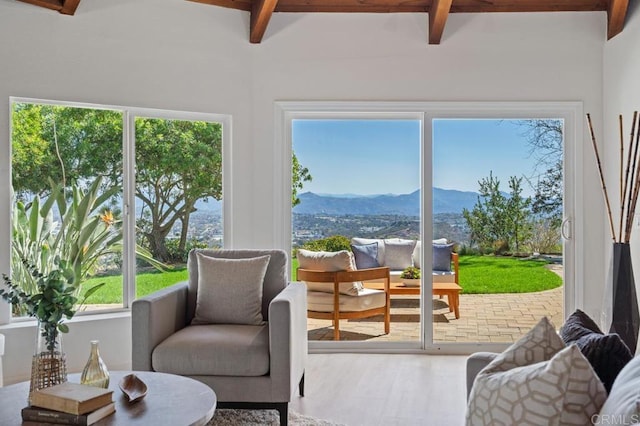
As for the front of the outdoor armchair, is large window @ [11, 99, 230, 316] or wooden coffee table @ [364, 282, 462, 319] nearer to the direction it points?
the wooden coffee table

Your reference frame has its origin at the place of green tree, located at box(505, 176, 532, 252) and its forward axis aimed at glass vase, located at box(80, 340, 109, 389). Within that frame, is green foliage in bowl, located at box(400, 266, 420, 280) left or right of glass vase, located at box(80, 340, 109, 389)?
right

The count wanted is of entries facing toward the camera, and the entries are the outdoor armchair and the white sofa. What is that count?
1
